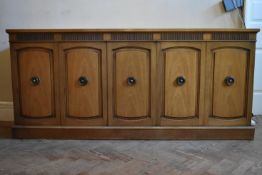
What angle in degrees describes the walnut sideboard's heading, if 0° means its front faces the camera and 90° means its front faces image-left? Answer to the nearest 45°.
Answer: approximately 0°
